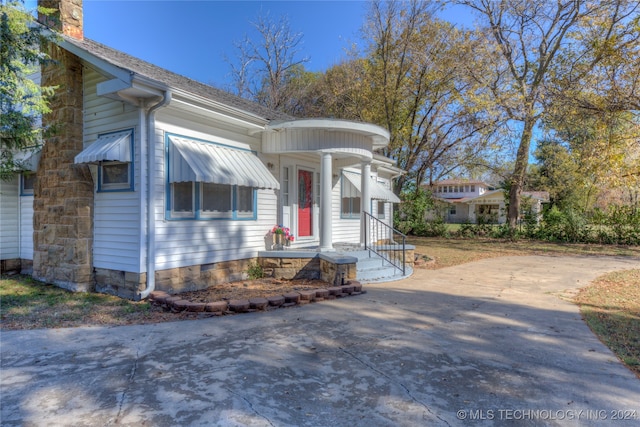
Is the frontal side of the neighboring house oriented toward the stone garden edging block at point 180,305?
yes

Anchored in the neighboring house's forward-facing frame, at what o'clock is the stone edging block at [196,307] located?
The stone edging block is roughly at 12 o'clock from the neighboring house.

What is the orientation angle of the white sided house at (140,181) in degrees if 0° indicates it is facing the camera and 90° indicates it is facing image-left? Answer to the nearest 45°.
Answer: approximately 315°

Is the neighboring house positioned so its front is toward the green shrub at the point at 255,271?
yes

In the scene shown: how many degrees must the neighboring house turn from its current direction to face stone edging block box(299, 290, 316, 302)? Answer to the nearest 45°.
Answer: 0° — it already faces it

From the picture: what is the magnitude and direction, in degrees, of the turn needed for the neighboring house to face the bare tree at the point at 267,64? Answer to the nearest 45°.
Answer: approximately 45° to its right

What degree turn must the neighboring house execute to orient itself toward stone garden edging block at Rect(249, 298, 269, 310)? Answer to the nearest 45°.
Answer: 0° — it already faces it

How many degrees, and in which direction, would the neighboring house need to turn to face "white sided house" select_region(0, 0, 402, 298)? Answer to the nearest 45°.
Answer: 0° — it already faces it

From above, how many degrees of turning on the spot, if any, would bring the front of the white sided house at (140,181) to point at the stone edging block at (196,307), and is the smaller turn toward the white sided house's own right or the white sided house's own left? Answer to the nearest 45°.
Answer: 0° — it already faces it

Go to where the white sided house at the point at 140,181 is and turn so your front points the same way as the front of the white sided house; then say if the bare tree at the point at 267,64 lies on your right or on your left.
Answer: on your left

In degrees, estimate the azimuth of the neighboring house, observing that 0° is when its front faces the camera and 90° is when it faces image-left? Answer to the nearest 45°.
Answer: approximately 0°
